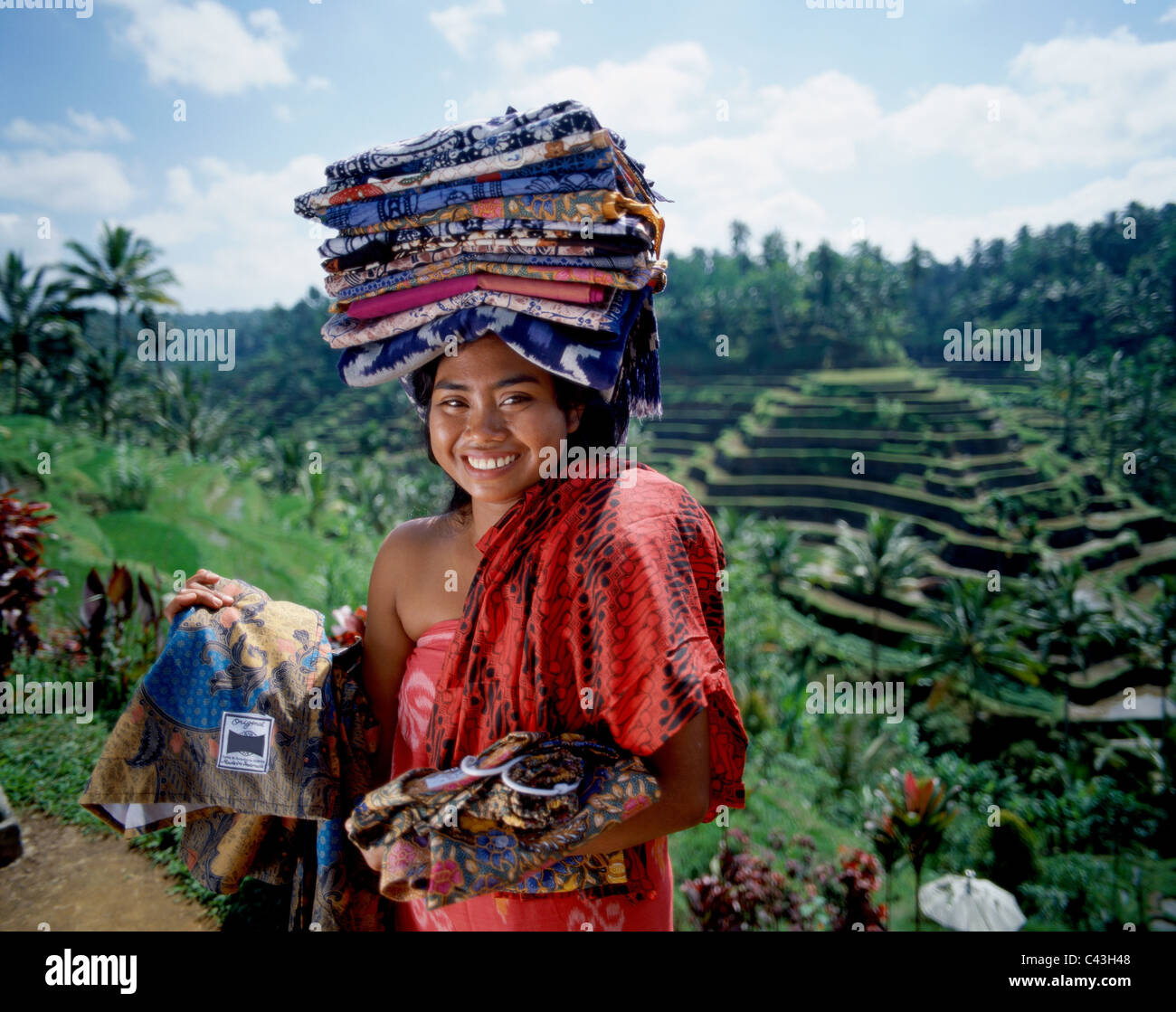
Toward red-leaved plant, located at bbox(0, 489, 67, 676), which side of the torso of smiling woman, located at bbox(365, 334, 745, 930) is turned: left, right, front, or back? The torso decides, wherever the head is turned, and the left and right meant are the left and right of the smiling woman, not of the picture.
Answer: right

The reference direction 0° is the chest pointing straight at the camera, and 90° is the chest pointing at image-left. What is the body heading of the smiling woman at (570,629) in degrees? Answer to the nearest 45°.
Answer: approximately 45°

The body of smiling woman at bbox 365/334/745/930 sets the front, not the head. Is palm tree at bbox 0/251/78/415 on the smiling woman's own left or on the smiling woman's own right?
on the smiling woman's own right
